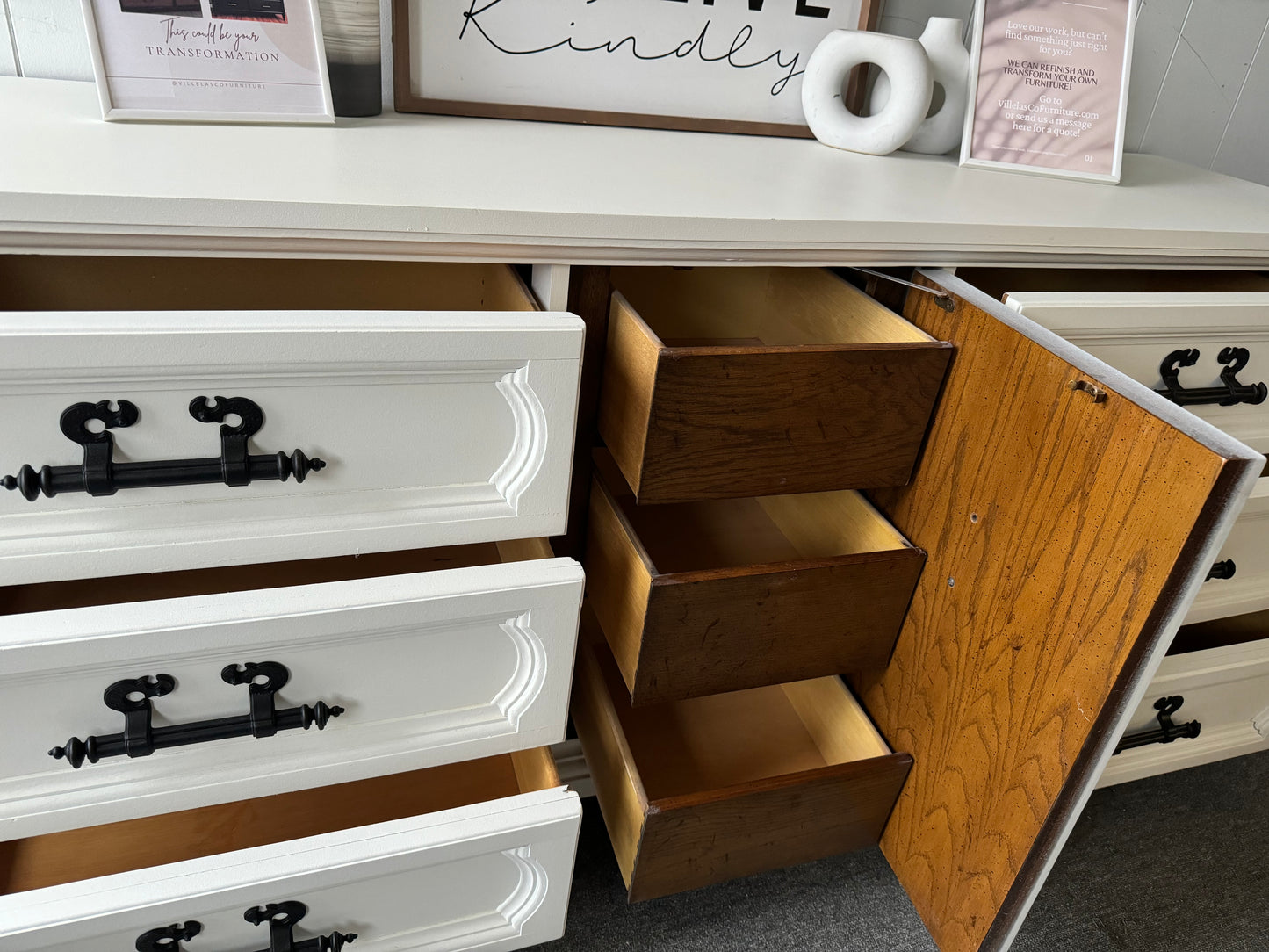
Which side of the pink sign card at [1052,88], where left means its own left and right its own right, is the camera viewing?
front

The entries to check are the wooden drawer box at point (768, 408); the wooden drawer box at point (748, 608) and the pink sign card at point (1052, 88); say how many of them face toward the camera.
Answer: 3

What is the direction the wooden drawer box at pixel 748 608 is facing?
toward the camera

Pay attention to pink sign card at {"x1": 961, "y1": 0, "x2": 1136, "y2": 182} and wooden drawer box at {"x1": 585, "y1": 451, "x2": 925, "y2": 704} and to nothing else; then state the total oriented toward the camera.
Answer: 2

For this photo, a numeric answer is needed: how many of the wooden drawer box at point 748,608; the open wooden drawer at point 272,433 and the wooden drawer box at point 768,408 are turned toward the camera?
3

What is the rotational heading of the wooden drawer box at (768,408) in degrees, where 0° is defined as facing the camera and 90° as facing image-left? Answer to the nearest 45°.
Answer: approximately 0°

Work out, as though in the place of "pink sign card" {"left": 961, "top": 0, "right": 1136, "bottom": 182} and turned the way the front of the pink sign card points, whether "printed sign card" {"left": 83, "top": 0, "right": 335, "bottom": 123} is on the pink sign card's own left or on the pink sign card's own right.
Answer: on the pink sign card's own right
